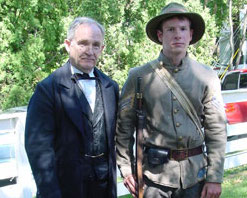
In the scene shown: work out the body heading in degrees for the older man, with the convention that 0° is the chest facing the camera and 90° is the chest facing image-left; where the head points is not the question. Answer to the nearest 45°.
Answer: approximately 315°
